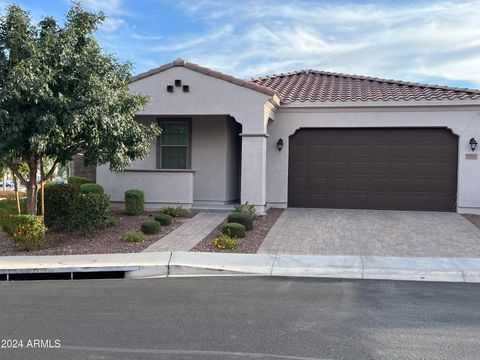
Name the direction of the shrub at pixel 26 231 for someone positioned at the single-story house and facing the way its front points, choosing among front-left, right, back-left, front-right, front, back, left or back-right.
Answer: front-right

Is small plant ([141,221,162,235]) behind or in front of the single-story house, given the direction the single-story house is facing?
in front

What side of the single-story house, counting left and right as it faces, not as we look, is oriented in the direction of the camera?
front

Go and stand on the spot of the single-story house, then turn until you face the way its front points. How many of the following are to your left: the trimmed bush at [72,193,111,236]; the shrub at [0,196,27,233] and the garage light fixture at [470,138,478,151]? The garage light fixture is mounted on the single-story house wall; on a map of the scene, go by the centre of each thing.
1

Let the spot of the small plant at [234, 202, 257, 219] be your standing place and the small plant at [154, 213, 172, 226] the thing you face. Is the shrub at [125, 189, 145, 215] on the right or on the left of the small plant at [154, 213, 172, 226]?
right

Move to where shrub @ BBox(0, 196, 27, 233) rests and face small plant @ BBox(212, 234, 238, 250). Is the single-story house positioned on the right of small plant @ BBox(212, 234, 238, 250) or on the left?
left

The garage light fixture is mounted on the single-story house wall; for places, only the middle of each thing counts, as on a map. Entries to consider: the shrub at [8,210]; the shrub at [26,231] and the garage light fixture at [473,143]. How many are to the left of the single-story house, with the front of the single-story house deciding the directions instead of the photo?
1

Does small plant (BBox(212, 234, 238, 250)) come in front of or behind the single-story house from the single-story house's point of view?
in front

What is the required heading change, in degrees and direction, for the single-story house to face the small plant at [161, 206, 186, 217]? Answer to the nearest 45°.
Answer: approximately 45° to its right

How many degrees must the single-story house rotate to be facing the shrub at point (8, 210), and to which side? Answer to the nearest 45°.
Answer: approximately 45° to its right

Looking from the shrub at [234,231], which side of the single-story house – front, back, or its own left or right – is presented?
front

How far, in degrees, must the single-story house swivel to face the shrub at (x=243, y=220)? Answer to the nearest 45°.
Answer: approximately 45° to its right
